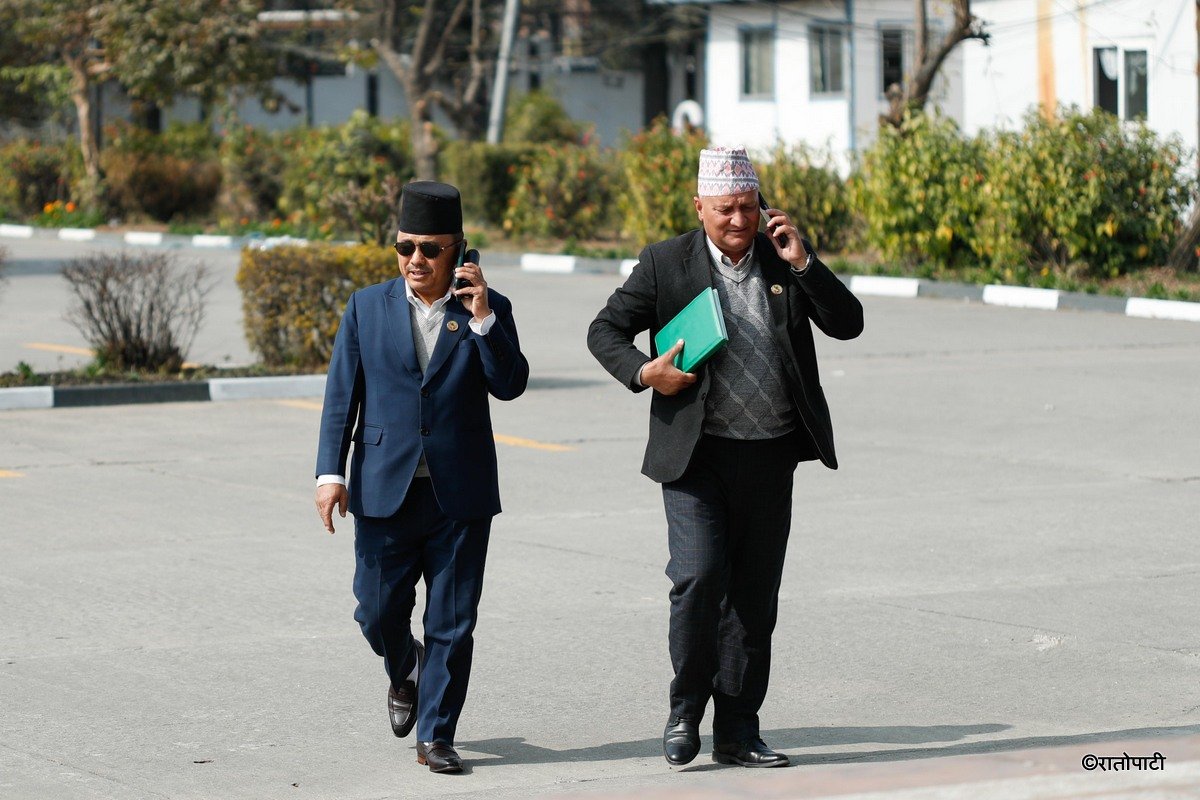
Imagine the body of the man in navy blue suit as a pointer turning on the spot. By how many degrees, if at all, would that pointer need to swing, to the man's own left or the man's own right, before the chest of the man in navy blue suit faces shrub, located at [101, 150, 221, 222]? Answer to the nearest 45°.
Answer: approximately 180°

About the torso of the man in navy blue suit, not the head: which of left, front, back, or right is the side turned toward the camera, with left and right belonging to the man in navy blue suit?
front

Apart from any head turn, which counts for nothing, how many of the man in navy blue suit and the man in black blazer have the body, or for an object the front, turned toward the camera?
2

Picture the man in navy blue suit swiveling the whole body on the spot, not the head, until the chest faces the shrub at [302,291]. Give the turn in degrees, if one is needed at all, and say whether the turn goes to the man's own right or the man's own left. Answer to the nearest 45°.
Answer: approximately 180°

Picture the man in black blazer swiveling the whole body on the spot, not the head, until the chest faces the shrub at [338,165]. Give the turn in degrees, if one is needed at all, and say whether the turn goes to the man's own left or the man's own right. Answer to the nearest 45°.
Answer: approximately 180°

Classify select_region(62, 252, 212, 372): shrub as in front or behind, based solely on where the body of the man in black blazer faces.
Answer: behind

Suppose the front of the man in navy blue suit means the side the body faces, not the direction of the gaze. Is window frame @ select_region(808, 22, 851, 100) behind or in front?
behind

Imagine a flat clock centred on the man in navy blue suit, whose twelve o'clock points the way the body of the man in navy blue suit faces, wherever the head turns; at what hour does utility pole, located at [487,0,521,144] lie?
The utility pole is roughly at 6 o'clock from the man in navy blue suit.

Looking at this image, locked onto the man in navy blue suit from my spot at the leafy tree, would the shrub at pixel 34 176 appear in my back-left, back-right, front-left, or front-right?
back-right

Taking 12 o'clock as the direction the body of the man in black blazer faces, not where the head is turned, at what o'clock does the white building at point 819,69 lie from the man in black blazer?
The white building is roughly at 6 o'clock from the man in black blazer.

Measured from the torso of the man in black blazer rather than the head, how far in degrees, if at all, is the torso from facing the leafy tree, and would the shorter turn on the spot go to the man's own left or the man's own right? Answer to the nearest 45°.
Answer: approximately 180°

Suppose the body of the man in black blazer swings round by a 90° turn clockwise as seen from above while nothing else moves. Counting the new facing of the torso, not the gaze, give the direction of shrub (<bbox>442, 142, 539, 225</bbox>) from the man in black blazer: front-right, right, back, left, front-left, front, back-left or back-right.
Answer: right
